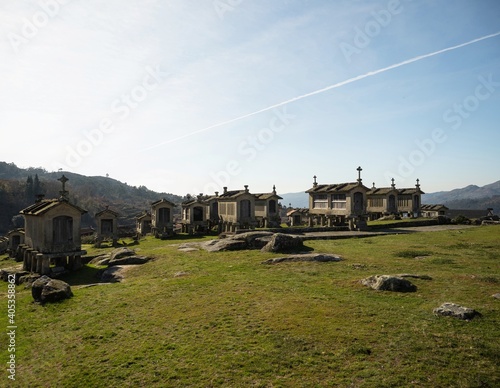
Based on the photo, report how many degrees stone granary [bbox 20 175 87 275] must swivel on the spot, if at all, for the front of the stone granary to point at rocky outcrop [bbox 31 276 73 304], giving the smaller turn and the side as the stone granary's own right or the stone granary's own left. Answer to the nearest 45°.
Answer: approximately 45° to the stone granary's own right

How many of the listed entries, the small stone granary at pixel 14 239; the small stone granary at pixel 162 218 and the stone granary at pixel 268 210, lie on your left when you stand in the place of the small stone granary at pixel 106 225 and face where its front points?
2

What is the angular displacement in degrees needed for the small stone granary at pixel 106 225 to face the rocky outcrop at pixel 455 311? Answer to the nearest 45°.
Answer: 0° — it already faces it

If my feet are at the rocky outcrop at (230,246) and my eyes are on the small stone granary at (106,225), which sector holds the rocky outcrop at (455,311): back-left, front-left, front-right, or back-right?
back-left

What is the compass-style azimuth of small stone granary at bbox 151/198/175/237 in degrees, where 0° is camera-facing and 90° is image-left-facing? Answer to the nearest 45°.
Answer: approximately 0°

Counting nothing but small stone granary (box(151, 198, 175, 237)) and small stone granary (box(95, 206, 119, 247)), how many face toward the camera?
2

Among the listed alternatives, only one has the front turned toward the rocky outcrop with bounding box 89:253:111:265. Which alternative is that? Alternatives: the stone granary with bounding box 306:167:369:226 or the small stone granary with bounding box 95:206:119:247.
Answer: the small stone granary

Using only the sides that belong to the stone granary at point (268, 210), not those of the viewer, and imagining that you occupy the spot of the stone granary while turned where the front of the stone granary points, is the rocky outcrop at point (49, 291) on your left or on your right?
on your right

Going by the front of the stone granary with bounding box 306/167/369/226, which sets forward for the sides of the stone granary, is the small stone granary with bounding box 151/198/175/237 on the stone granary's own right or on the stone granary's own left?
on the stone granary's own right

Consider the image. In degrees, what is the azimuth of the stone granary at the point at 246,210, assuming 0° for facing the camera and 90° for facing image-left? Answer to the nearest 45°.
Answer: approximately 315°
